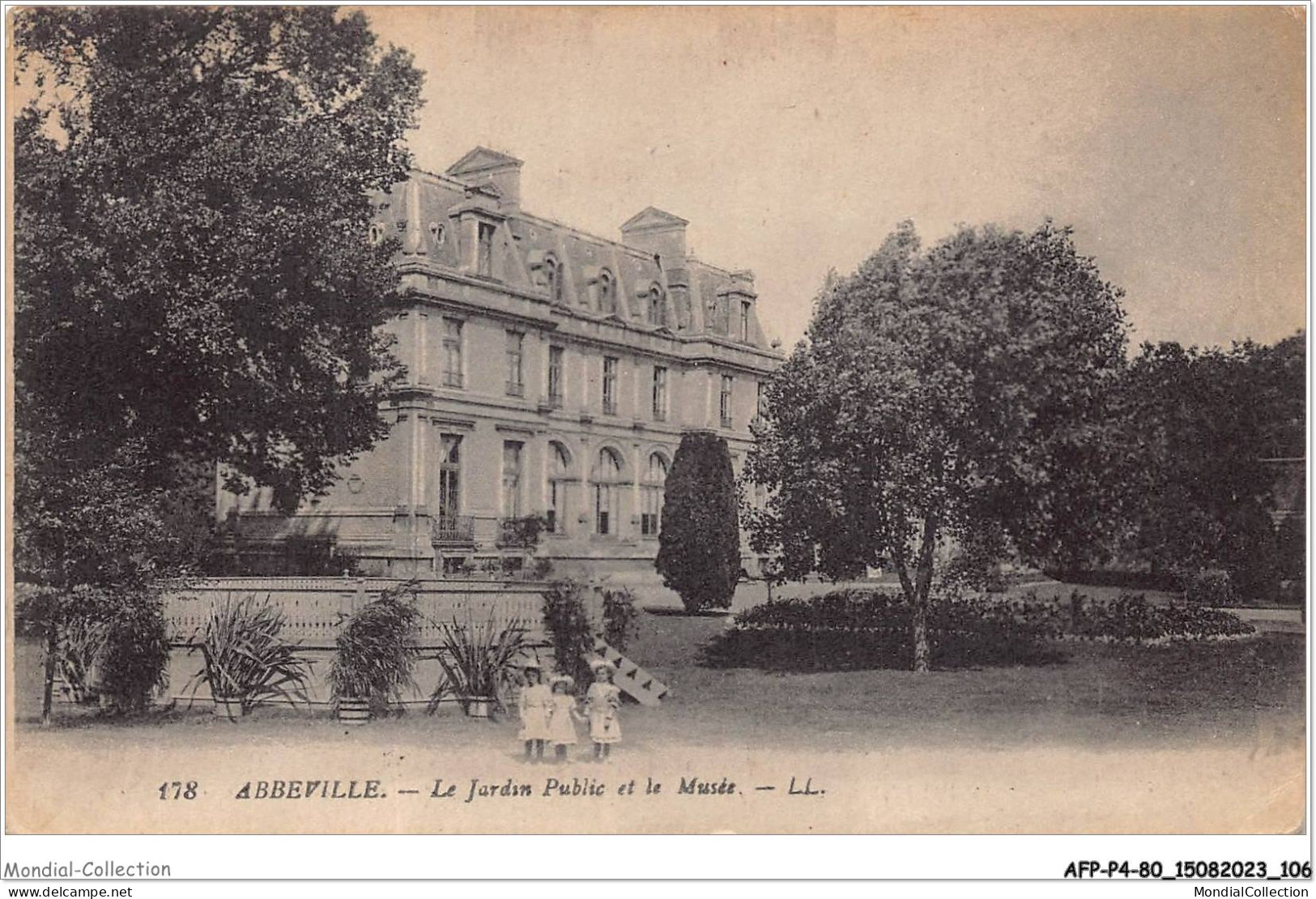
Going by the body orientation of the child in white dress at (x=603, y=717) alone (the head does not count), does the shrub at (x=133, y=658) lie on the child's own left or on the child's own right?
on the child's own right

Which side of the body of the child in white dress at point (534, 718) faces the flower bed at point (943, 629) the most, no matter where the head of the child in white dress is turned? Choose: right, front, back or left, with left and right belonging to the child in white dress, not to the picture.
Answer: back

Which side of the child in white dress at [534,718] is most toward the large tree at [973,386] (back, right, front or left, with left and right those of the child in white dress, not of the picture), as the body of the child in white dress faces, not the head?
back

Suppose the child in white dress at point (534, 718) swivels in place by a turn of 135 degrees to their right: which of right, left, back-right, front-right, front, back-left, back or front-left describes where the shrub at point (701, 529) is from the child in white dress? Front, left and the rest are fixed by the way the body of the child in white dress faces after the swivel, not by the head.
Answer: right

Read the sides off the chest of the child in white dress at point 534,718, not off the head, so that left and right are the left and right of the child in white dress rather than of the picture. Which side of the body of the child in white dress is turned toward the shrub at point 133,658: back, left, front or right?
right

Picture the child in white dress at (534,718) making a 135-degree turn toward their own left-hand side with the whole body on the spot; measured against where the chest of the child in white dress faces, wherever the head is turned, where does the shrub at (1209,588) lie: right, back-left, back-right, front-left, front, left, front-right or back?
front-right

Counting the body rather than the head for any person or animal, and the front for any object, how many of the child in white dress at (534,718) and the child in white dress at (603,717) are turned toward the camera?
2

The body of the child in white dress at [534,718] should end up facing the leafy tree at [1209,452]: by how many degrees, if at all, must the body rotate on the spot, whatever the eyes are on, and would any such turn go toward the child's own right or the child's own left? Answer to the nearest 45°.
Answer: approximately 90° to the child's own left

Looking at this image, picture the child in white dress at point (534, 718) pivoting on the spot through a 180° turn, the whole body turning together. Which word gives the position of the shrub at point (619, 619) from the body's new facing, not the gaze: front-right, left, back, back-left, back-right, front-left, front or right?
front-right

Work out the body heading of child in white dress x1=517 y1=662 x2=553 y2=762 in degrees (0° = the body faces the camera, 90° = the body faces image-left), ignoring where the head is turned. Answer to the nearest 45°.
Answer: approximately 0°

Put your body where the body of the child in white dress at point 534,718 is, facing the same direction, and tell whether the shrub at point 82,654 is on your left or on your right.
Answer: on your right
